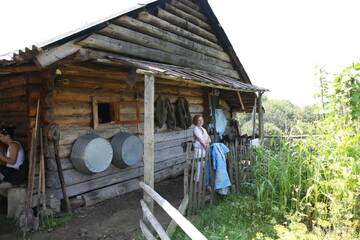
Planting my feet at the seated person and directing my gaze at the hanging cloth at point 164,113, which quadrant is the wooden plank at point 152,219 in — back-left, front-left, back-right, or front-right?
front-right

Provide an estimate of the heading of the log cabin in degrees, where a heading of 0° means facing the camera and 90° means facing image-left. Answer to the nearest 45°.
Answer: approximately 315°

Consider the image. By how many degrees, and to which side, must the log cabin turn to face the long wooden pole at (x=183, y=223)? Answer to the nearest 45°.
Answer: approximately 45° to its right

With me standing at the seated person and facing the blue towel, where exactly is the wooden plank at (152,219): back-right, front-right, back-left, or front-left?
front-right

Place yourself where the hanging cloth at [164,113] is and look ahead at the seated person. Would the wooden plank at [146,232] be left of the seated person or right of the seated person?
left

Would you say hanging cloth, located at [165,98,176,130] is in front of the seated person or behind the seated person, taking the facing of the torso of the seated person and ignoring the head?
behind

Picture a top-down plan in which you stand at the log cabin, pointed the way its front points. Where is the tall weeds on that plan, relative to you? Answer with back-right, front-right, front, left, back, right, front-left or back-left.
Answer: front
